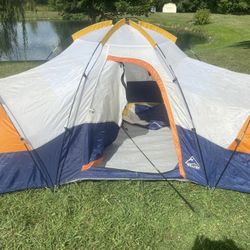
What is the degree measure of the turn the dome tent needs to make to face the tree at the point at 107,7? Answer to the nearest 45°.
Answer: approximately 180°

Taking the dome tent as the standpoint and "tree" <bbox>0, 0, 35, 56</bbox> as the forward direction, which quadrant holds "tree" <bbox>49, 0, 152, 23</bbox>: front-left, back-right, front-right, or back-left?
front-right

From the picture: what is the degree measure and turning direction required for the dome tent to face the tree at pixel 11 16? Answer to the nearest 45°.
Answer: approximately 135° to its right

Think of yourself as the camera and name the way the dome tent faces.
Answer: facing the viewer
